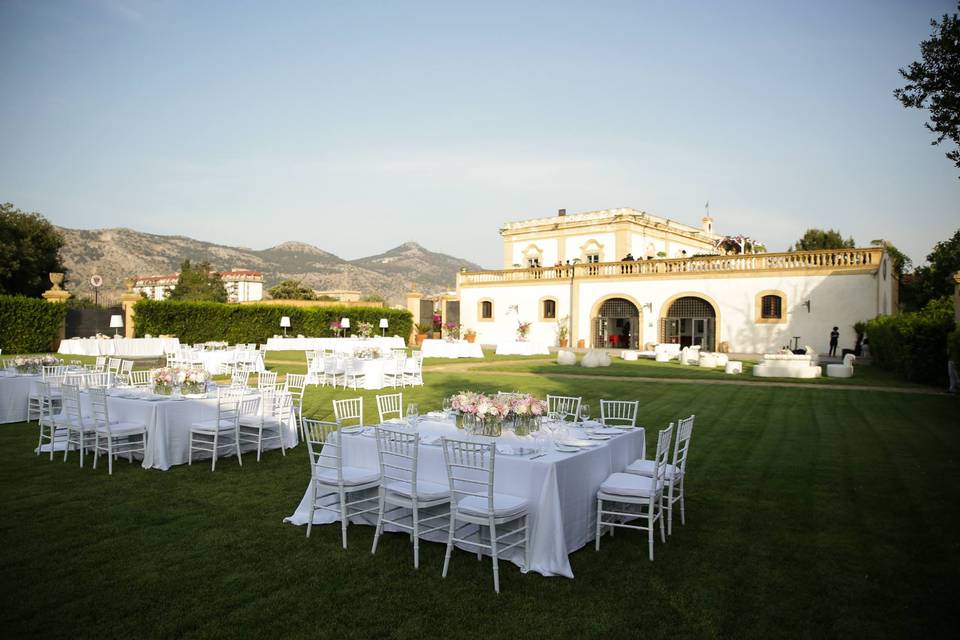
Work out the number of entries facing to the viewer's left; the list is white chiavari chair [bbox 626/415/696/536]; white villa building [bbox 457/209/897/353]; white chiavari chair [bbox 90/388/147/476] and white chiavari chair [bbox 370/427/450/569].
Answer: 1

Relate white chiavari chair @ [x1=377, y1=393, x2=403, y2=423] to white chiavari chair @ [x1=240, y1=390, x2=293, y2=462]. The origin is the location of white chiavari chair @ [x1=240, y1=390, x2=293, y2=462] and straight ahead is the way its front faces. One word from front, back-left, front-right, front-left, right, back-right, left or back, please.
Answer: back

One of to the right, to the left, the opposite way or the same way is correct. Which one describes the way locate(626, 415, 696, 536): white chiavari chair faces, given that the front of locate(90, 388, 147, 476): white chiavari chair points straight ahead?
to the left

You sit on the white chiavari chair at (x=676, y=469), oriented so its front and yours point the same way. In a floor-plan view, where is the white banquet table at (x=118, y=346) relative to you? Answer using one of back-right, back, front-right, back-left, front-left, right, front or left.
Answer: front-right

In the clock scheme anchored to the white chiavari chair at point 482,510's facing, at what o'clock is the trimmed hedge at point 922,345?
The trimmed hedge is roughly at 12 o'clock from the white chiavari chair.

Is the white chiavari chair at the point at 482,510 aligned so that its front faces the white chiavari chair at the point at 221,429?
no

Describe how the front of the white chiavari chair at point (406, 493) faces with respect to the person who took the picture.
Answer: facing away from the viewer and to the right of the viewer

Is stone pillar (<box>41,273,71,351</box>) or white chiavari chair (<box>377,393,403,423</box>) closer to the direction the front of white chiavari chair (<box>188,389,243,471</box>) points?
the stone pillar

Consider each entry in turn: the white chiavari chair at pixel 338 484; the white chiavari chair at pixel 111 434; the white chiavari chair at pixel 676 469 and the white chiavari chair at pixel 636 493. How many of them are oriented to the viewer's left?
2

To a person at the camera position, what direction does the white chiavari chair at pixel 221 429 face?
facing away from the viewer and to the left of the viewer

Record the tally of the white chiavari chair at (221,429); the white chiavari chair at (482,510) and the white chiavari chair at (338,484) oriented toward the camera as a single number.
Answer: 0

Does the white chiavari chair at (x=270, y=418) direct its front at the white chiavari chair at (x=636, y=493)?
no

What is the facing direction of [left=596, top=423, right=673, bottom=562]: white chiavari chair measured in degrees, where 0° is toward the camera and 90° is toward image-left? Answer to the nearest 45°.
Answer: approximately 90°

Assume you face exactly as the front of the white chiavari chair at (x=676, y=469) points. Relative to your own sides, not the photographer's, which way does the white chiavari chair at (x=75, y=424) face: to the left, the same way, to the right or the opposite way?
to the right

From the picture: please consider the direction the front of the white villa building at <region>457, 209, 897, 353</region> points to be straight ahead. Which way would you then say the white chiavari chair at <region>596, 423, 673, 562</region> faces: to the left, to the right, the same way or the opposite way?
to the right

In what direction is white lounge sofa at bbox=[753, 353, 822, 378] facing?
toward the camera

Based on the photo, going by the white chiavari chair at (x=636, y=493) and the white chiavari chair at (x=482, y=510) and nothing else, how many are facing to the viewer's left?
1

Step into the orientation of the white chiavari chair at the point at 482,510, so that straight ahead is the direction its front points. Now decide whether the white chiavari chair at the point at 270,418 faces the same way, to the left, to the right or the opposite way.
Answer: to the left

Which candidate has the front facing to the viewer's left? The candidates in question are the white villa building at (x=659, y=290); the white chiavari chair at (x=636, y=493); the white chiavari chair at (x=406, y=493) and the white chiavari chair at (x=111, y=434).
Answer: the white chiavari chair at (x=636, y=493)

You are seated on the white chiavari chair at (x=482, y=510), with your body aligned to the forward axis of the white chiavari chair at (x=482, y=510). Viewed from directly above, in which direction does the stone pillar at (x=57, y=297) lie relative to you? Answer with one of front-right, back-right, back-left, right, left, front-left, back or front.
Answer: left

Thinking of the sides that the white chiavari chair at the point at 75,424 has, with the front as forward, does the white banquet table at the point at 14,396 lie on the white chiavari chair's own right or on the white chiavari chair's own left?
on the white chiavari chair's own left

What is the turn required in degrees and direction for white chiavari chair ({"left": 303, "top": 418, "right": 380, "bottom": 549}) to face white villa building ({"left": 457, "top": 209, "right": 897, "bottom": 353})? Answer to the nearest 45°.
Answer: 0° — it already faces it

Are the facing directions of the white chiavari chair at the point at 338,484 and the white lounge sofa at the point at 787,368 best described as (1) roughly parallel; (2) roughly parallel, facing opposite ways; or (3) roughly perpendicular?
roughly parallel, facing opposite ways
